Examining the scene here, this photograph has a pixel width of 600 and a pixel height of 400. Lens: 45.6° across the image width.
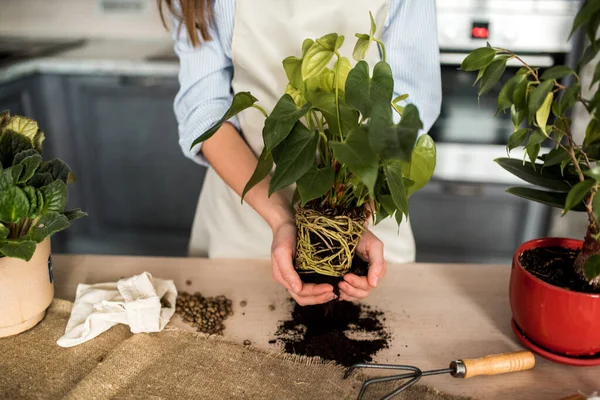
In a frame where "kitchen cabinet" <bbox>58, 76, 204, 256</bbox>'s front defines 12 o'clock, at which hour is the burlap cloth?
The burlap cloth is roughly at 12 o'clock from the kitchen cabinet.

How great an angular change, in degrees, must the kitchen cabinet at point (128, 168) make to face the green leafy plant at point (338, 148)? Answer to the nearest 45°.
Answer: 0° — it already faces it

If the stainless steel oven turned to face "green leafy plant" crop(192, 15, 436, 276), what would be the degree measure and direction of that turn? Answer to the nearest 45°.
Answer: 0° — it already faces it

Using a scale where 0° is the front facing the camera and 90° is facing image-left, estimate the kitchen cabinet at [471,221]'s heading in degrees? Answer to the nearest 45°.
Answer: approximately 0°

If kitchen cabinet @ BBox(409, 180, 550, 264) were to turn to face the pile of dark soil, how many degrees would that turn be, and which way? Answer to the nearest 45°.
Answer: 0° — it already faces it

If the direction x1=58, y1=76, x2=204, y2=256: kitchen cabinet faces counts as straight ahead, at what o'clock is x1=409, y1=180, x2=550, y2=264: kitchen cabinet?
x1=409, y1=180, x2=550, y2=264: kitchen cabinet is roughly at 10 o'clock from x1=58, y1=76, x2=204, y2=256: kitchen cabinet.

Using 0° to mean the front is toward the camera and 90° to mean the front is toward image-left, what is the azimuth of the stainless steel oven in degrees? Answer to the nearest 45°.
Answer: approximately 0°
